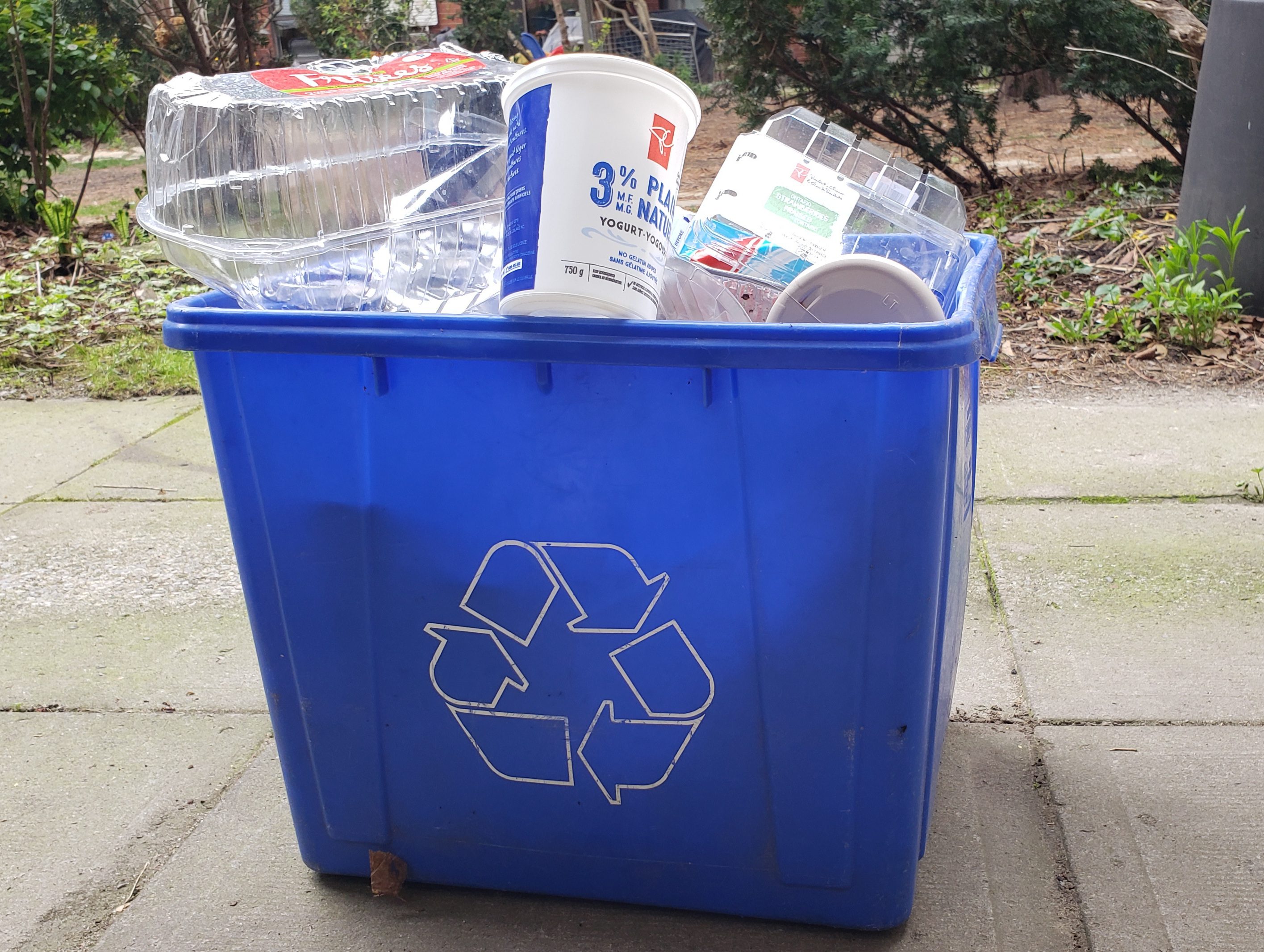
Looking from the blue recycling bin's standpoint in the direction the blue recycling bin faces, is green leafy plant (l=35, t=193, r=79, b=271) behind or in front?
behind

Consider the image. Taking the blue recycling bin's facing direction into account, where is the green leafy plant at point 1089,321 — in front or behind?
behind

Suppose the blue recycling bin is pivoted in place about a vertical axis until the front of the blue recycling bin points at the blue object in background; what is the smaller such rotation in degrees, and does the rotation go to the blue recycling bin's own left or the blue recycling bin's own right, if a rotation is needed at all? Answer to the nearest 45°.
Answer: approximately 180°

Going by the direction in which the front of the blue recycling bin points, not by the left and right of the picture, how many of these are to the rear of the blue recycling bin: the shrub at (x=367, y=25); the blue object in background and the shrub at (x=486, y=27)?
3

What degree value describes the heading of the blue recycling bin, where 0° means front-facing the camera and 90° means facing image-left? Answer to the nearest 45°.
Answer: approximately 0°

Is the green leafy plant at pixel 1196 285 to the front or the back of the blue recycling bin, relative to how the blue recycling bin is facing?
to the back

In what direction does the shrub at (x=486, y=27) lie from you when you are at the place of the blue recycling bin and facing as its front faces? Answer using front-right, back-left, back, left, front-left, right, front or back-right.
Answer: back

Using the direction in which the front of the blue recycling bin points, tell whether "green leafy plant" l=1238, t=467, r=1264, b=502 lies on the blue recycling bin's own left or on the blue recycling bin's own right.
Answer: on the blue recycling bin's own left

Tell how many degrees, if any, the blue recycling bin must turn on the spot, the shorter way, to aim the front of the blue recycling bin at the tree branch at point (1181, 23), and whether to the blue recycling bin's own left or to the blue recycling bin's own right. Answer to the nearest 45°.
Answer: approximately 135° to the blue recycling bin's own left

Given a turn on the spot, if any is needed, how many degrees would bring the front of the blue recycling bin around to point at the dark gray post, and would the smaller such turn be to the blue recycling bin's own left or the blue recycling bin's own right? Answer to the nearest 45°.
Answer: approximately 135° to the blue recycling bin's own left
